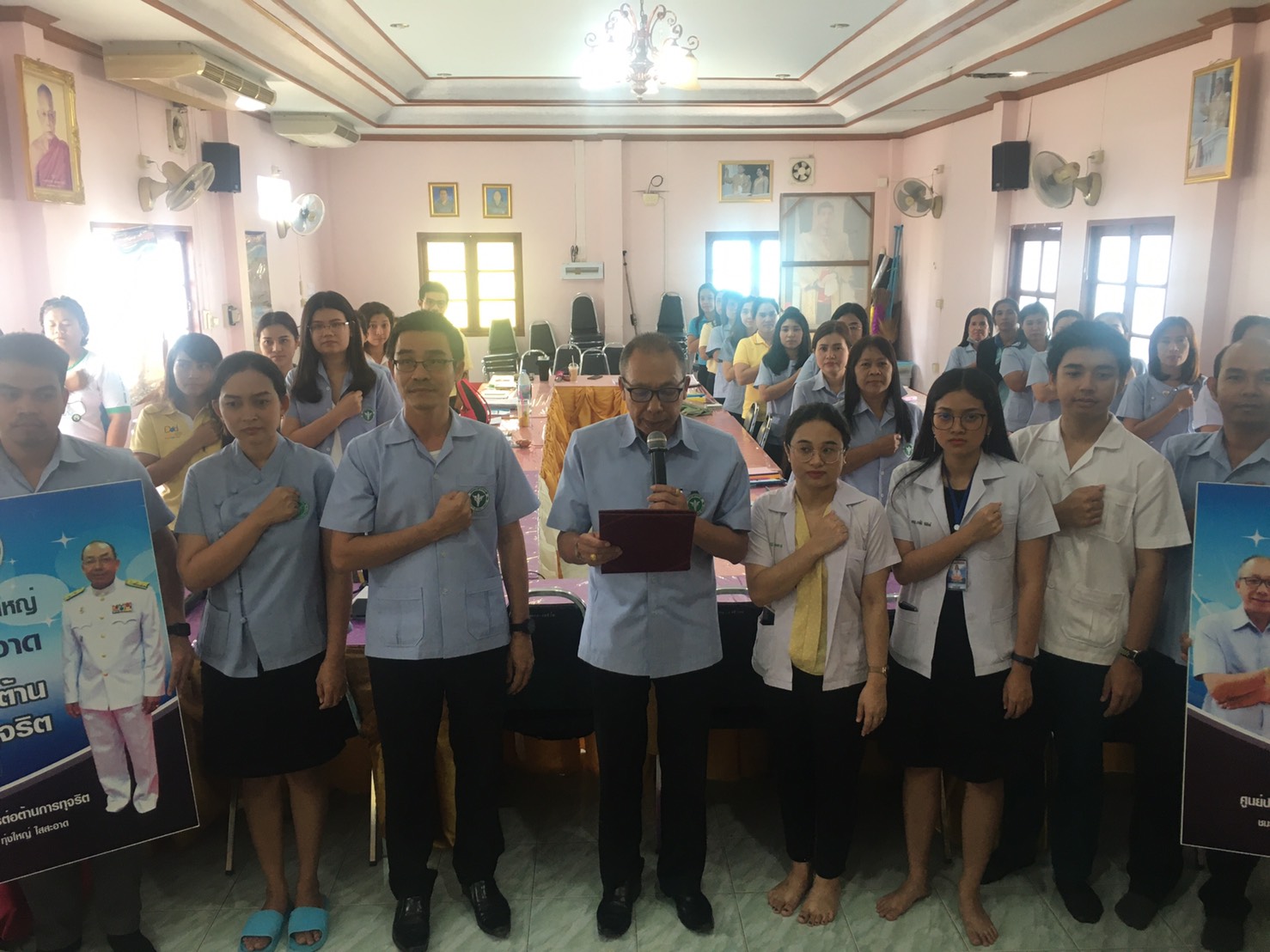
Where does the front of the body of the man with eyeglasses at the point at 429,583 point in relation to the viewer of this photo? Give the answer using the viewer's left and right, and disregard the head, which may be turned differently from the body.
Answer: facing the viewer

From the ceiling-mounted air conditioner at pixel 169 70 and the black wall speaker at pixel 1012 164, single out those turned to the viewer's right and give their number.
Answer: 1

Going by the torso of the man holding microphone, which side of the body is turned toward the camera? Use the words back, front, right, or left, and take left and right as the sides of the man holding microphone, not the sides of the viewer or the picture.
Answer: front

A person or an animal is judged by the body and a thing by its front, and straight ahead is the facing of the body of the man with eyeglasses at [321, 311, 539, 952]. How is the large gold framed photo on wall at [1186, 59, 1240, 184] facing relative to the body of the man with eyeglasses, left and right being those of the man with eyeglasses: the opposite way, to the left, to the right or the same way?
to the right

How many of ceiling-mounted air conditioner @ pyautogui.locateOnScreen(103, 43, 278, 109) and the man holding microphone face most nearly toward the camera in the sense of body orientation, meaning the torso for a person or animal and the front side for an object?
1

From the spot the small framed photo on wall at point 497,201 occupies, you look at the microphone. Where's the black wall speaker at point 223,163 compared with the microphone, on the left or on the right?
right

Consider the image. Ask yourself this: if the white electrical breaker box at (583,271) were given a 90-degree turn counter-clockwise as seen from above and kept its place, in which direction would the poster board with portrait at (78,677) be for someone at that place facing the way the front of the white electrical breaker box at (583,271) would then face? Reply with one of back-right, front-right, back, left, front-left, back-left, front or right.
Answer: right

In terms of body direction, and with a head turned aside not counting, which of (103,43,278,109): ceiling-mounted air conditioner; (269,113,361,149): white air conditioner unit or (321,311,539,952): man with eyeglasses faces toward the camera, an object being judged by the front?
the man with eyeglasses

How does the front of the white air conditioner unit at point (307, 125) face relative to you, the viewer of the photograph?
facing to the right of the viewer

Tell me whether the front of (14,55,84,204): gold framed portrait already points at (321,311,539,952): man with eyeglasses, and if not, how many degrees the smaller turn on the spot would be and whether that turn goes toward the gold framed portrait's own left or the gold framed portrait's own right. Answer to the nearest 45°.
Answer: approximately 45° to the gold framed portrait's own right

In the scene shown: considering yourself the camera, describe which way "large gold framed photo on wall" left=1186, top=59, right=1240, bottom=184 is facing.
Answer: facing the viewer and to the left of the viewer

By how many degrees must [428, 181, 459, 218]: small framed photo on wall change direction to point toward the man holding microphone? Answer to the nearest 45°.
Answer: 0° — it already faces them
